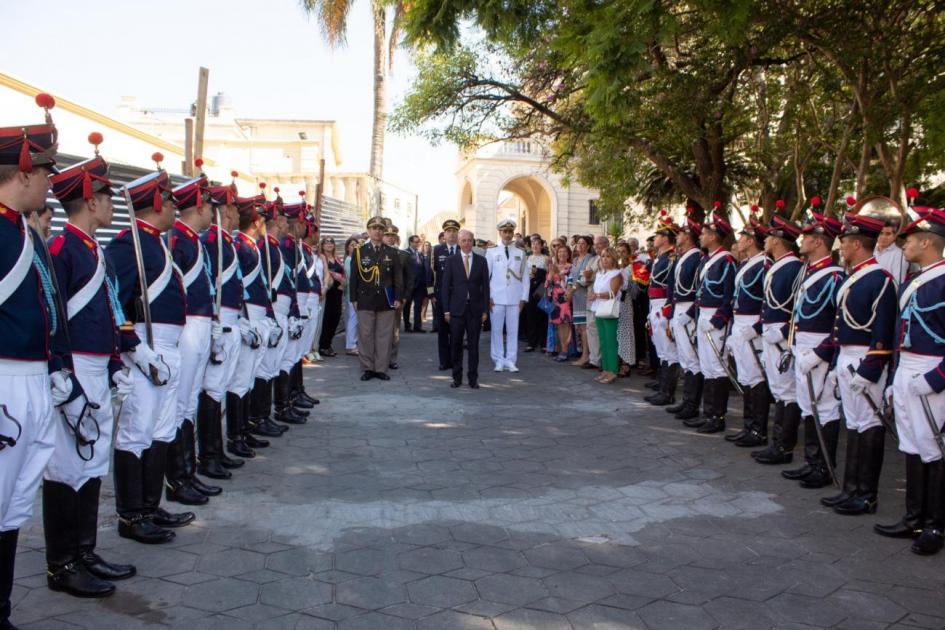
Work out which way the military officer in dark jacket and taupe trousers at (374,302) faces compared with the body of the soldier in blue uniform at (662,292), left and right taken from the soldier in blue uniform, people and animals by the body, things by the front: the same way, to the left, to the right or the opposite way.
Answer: to the left

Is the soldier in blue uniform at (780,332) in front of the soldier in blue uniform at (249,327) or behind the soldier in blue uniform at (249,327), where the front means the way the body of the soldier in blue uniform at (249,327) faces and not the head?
in front

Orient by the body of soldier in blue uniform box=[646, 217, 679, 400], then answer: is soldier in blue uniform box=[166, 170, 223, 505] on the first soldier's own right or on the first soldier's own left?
on the first soldier's own left

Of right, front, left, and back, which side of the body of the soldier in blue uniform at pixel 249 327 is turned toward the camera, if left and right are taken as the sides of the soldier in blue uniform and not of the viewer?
right

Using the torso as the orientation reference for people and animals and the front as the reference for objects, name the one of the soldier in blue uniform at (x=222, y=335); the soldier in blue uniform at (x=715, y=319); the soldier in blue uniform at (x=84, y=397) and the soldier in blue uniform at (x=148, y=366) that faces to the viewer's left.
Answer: the soldier in blue uniform at (x=715, y=319)

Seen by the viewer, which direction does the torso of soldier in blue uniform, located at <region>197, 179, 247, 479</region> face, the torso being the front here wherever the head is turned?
to the viewer's right

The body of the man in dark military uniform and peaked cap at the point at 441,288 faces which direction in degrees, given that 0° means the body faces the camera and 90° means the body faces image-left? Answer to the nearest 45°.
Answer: approximately 0°

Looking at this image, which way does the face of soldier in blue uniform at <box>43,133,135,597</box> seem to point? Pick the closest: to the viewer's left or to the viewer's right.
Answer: to the viewer's right

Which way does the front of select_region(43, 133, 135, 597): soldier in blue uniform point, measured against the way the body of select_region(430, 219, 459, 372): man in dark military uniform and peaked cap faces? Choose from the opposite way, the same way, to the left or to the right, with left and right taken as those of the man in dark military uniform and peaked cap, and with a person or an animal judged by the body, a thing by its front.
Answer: to the left

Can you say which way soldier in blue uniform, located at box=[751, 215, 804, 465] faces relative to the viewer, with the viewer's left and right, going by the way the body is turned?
facing to the left of the viewer

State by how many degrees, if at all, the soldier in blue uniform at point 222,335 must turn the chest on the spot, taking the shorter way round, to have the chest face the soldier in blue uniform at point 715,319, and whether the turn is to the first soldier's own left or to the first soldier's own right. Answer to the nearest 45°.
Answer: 0° — they already face them

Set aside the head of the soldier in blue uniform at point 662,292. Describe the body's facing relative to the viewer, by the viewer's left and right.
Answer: facing to the left of the viewer

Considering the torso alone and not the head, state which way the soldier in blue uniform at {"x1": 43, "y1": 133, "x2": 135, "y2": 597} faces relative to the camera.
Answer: to the viewer's right

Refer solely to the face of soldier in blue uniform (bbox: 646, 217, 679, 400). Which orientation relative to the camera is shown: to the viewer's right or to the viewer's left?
to the viewer's left

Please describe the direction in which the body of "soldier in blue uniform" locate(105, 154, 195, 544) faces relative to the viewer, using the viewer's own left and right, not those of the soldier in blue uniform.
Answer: facing to the right of the viewer

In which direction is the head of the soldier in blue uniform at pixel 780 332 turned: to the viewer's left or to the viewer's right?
to the viewer's left
